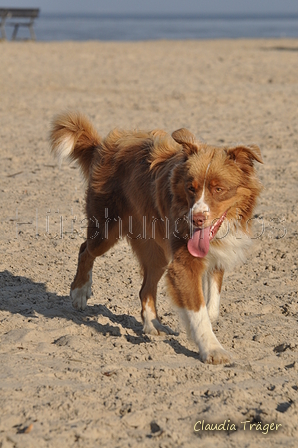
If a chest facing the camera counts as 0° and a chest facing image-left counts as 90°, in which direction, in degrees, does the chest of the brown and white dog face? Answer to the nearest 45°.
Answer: approximately 315°
